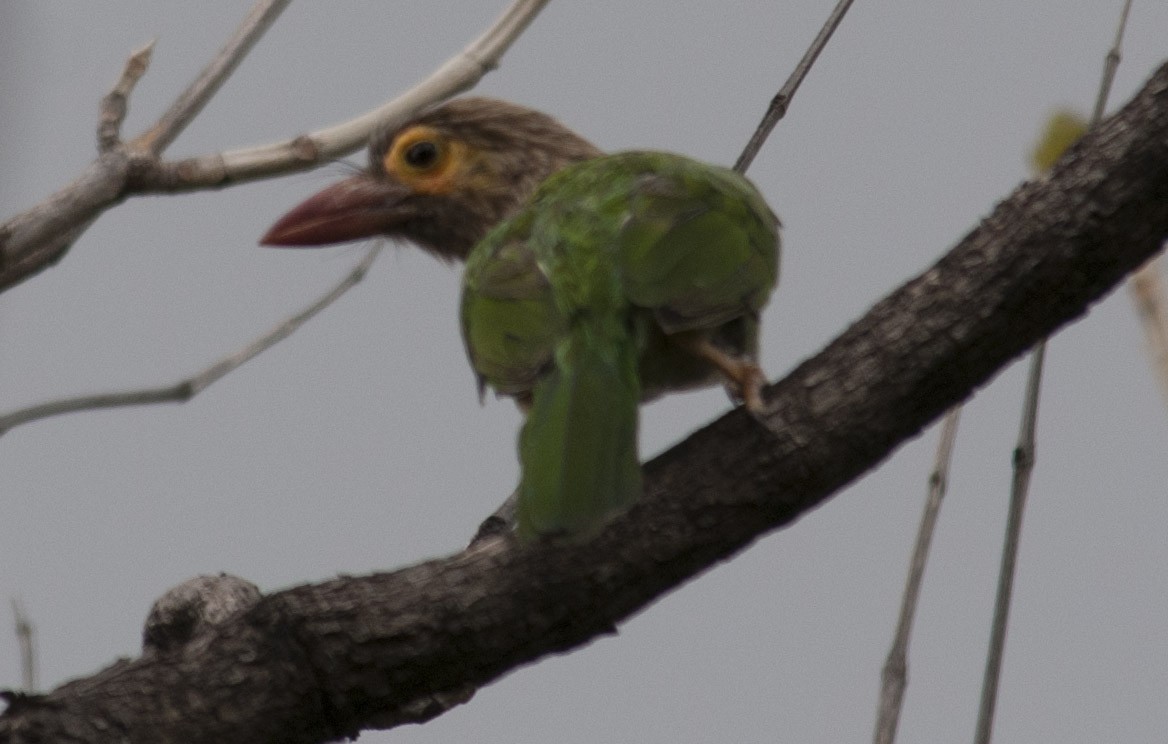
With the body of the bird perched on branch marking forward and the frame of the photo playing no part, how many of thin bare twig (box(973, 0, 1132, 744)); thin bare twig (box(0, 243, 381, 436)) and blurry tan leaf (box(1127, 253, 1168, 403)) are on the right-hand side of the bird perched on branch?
2

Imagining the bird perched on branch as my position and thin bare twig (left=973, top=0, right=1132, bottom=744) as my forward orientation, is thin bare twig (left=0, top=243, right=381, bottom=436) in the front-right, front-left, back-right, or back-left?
back-left

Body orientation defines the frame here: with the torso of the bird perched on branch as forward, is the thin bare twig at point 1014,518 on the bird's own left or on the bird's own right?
on the bird's own right

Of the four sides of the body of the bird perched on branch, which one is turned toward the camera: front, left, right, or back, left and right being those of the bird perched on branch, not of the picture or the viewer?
back

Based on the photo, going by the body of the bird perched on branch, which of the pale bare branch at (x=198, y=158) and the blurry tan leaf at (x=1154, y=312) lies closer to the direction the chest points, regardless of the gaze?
the pale bare branch

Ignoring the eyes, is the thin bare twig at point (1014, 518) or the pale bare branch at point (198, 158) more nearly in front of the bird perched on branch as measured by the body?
the pale bare branch

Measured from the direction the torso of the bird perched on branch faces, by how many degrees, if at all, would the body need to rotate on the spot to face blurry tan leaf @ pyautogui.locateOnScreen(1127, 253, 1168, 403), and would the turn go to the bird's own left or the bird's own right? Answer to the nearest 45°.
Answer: approximately 90° to the bird's own right

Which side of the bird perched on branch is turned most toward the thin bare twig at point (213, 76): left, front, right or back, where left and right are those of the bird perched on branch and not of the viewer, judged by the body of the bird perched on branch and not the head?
left

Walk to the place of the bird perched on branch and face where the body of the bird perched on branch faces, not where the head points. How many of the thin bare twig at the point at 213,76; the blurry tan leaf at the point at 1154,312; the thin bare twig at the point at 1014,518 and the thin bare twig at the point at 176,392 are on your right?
2

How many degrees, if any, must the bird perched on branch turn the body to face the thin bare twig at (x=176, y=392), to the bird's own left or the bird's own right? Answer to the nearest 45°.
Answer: approximately 45° to the bird's own left
